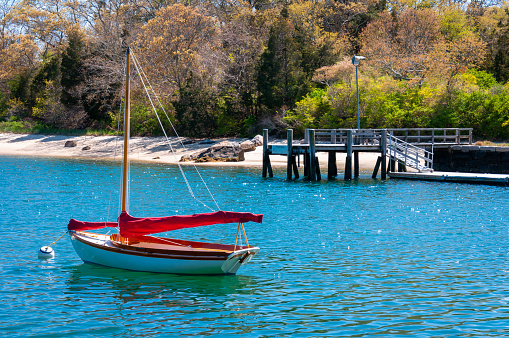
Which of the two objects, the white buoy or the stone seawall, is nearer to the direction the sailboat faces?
the white buoy

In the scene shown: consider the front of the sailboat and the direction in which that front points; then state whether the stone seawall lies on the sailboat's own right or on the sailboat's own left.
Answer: on the sailboat's own right

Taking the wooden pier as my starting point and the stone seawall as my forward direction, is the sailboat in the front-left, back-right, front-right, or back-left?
back-right

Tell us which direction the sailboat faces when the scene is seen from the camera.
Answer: facing away from the viewer and to the left of the viewer

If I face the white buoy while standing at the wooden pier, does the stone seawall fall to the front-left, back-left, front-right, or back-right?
back-left

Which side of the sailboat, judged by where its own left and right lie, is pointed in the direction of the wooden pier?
right

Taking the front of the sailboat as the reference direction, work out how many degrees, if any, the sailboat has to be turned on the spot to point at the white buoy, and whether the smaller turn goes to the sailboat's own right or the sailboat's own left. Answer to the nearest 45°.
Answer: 0° — it already faces it
